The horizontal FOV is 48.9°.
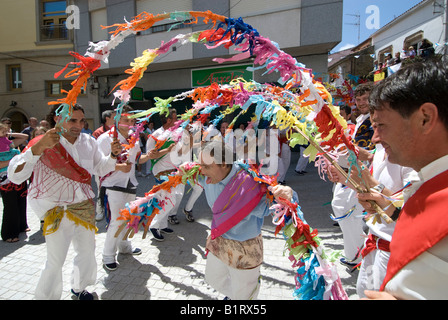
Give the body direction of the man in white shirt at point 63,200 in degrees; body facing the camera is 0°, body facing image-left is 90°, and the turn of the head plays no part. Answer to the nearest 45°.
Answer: approximately 315°

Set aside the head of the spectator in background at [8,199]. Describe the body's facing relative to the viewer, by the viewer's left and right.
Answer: facing the viewer and to the right of the viewer

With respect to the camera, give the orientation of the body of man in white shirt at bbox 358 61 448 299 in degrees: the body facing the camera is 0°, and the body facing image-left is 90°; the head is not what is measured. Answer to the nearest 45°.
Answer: approximately 90°

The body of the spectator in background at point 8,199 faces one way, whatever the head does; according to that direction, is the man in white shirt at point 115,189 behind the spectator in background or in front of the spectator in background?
in front

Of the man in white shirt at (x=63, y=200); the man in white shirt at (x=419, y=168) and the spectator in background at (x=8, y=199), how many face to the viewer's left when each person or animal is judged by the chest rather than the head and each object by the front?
1

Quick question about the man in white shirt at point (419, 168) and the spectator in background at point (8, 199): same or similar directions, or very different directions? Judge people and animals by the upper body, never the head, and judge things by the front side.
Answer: very different directions

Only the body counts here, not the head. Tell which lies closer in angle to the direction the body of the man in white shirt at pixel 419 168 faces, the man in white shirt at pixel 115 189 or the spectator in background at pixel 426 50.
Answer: the man in white shirt

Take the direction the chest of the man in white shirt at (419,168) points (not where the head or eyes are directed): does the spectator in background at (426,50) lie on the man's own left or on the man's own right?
on the man's own right

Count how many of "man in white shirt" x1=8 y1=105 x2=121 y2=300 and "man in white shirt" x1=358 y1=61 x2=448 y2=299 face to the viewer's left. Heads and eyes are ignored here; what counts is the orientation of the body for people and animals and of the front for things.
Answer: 1

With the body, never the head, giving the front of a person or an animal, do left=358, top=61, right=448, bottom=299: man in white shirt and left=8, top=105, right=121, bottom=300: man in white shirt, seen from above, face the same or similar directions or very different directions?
very different directions

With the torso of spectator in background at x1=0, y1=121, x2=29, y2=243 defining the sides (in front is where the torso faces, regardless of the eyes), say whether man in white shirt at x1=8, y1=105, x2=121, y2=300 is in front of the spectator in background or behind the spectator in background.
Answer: in front

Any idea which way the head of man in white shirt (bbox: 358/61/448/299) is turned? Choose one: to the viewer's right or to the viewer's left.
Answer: to the viewer's left

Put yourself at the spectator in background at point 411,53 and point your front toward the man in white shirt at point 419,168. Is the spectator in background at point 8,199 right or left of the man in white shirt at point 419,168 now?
right
